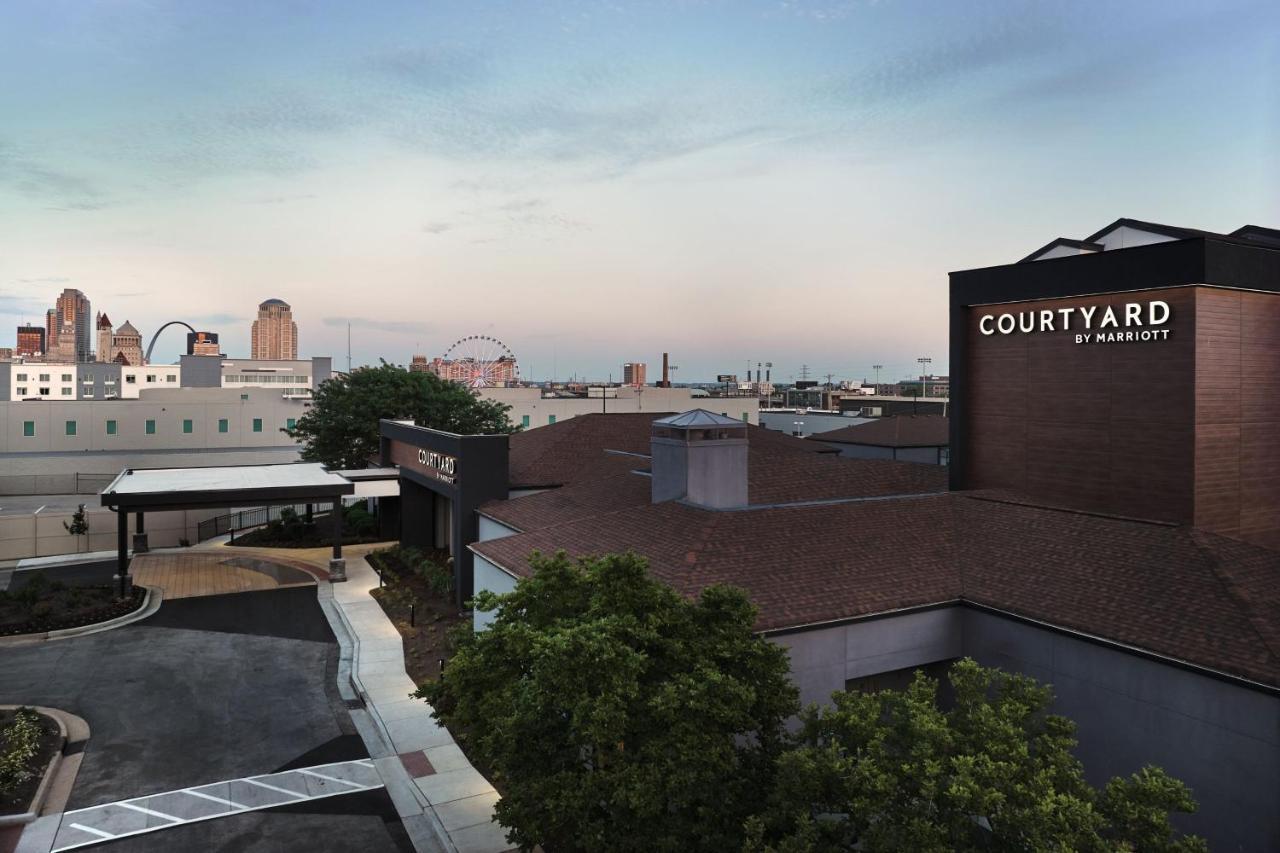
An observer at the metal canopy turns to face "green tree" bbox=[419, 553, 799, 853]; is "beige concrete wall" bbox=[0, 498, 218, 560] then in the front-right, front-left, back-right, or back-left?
back-right

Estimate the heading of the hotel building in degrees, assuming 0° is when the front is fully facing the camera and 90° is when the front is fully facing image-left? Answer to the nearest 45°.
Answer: approximately 45°

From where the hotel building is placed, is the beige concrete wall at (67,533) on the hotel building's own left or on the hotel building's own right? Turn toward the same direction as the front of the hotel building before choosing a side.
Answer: on the hotel building's own right

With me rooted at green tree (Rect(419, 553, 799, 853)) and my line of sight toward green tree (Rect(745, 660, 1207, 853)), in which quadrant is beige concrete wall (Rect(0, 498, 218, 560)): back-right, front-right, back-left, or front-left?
back-left
